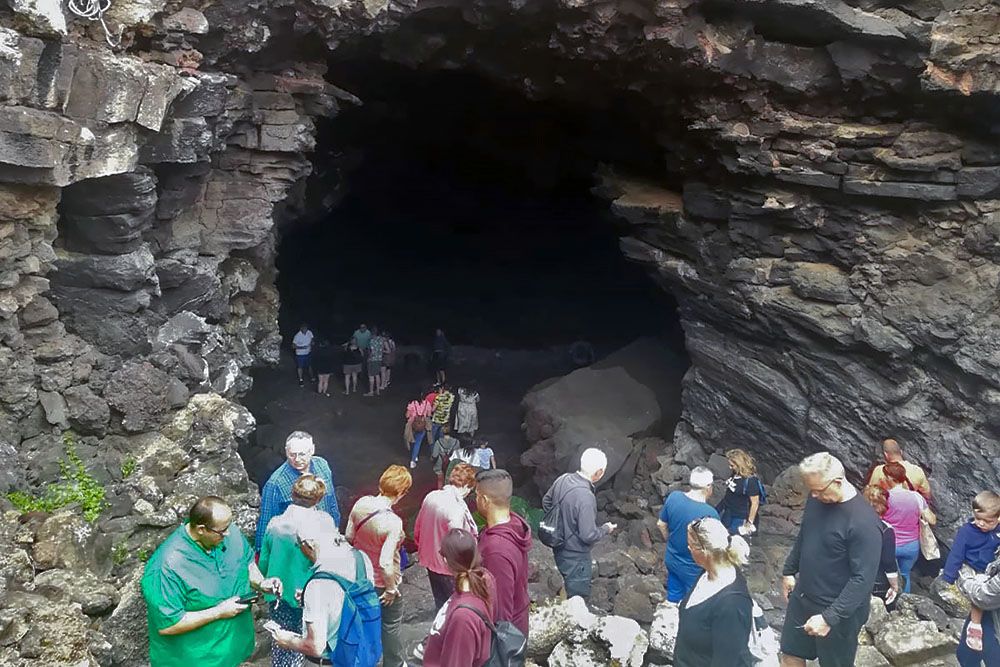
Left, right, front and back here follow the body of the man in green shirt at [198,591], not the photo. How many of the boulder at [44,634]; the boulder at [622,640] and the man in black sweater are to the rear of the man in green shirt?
1

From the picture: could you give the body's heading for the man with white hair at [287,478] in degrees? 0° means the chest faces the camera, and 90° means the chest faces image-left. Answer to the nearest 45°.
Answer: approximately 0°

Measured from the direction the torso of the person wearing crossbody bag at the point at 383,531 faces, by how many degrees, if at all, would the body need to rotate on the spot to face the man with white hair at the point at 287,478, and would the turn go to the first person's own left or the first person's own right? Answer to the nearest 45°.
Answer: approximately 90° to the first person's own left

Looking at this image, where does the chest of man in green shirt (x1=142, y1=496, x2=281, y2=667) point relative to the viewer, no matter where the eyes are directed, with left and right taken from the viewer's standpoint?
facing the viewer and to the right of the viewer

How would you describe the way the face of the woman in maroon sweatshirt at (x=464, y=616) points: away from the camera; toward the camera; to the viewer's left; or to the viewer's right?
away from the camera

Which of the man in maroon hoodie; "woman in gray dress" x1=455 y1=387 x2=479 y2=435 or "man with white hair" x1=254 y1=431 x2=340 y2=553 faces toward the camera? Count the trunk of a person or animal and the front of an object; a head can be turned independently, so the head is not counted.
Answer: the man with white hair

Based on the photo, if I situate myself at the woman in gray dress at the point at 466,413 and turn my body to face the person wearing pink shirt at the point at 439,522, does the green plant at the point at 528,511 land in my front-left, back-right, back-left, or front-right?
front-left

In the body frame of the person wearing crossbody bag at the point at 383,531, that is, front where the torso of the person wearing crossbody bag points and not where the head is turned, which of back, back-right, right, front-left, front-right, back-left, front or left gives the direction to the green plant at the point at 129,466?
left

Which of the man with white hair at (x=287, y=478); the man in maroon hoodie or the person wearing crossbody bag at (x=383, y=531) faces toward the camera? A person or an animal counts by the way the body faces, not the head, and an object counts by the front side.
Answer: the man with white hair

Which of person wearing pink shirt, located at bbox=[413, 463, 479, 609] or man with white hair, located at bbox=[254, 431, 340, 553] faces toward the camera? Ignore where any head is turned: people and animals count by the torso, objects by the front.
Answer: the man with white hair
